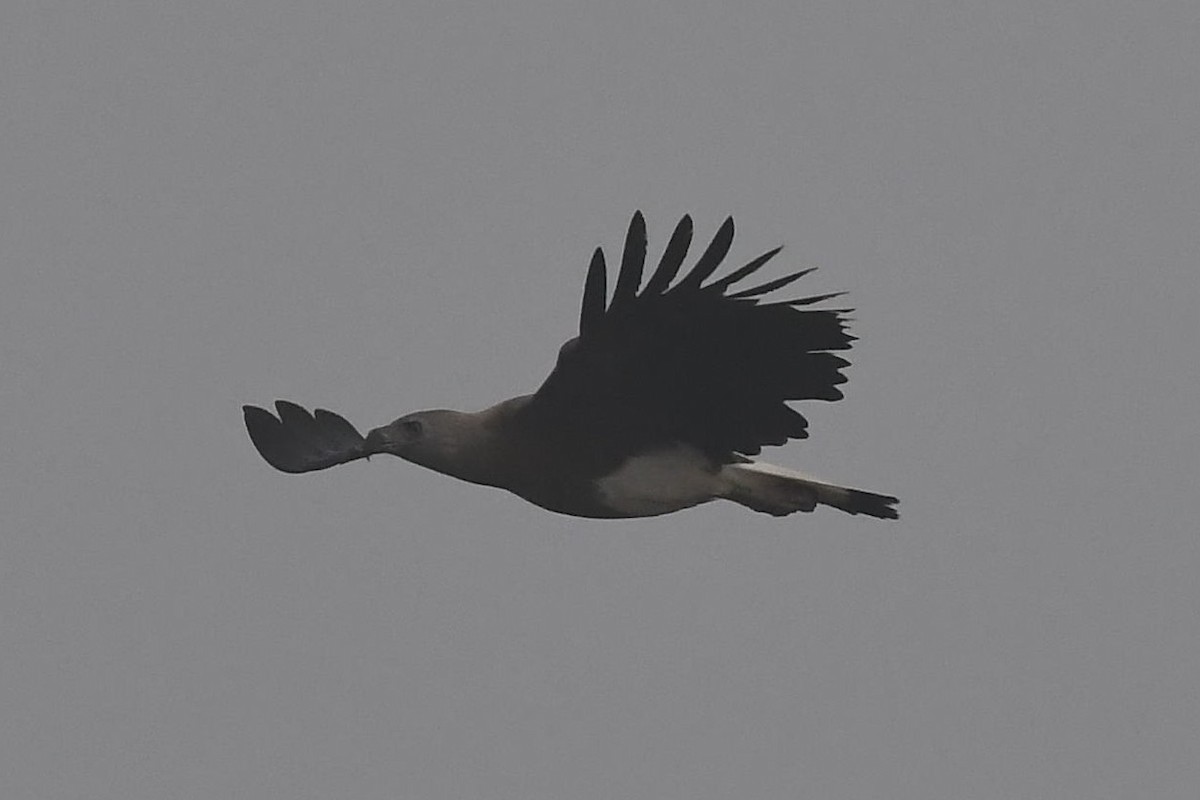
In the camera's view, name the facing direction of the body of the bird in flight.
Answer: to the viewer's left
